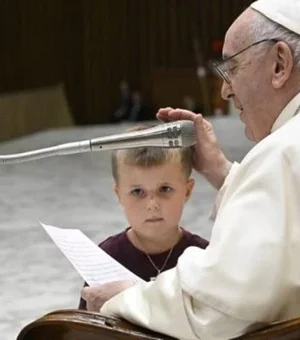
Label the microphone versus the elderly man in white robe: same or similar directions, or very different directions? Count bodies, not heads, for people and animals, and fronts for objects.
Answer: very different directions

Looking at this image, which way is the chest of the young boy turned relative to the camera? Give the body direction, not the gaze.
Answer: toward the camera

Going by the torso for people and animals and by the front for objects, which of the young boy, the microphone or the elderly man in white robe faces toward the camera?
the young boy

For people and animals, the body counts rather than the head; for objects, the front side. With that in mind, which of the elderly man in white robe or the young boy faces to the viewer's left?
the elderly man in white robe

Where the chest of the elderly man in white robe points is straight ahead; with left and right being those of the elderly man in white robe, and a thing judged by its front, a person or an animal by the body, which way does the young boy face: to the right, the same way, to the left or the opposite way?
to the left

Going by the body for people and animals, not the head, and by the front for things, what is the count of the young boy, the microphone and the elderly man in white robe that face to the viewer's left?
1

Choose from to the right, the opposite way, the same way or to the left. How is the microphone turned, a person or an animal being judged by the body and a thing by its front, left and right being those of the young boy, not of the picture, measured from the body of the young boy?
to the left

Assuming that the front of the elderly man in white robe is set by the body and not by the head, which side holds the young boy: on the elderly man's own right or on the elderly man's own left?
on the elderly man's own right

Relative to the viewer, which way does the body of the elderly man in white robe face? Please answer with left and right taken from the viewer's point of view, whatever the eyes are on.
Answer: facing to the left of the viewer

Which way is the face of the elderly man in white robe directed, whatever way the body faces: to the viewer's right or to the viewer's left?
to the viewer's left

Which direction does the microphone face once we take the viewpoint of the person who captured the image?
facing to the right of the viewer
